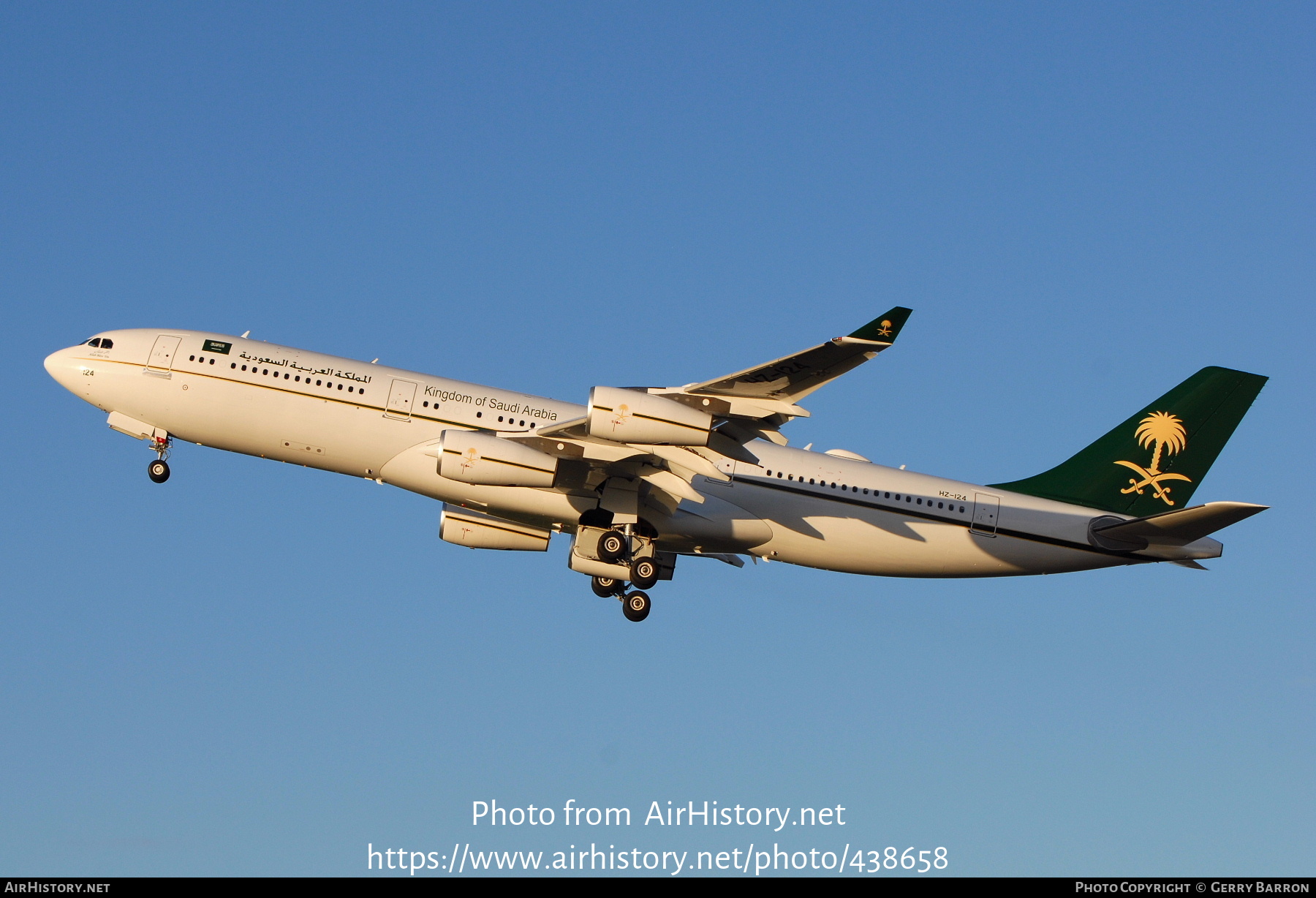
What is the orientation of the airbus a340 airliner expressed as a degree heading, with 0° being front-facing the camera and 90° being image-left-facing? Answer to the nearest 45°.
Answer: approximately 90°
